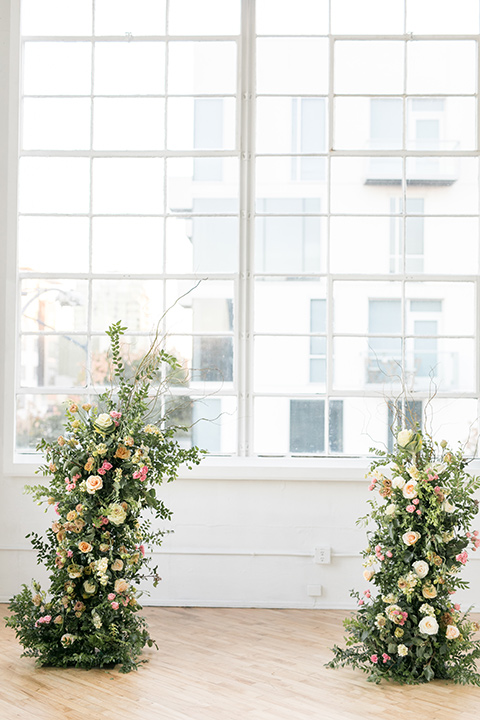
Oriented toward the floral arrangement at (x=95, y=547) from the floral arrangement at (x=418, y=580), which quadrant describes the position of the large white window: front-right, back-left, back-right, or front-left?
front-right

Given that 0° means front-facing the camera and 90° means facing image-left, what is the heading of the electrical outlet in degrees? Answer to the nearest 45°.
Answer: approximately 0°

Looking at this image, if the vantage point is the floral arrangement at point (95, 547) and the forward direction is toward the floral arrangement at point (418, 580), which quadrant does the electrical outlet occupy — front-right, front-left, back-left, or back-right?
front-left

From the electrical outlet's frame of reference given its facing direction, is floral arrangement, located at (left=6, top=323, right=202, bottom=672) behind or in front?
in front

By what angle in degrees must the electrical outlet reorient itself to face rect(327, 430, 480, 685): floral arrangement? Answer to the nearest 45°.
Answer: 0° — it already faces it
